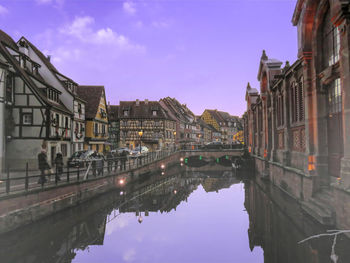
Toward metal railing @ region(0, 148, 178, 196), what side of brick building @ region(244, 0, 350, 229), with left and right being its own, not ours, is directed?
front

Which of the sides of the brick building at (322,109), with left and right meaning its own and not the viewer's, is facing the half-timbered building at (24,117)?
front

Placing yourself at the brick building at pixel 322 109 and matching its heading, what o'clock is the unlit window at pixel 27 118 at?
The unlit window is roughly at 12 o'clock from the brick building.

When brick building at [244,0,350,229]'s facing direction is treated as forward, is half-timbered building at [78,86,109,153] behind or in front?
in front

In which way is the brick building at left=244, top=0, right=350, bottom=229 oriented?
to the viewer's left
